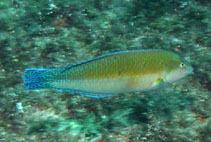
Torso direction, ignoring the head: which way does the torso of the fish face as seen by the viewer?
to the viewer's right
